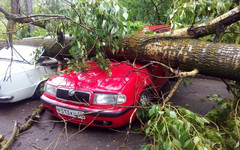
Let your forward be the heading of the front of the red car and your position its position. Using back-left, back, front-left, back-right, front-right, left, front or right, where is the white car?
right
